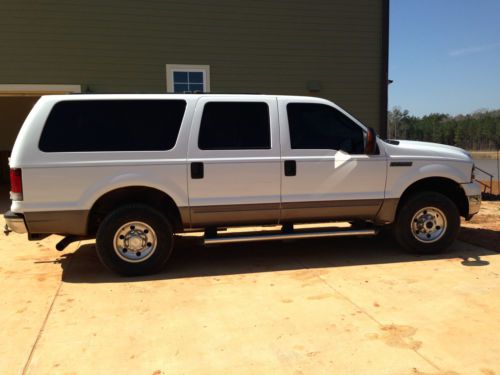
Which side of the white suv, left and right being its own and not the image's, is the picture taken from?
right
